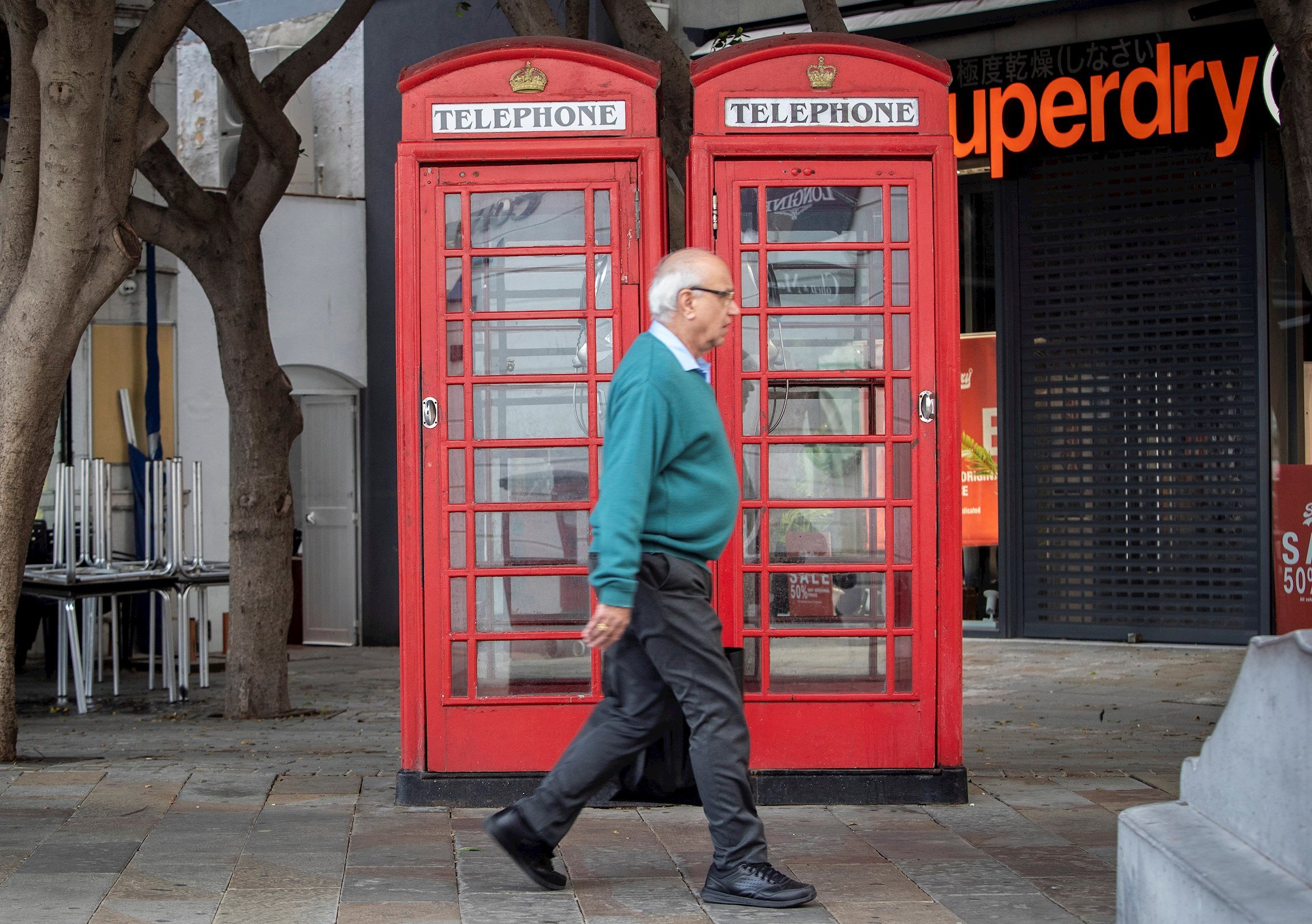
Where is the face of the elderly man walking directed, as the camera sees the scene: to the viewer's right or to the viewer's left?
to the viewer's right

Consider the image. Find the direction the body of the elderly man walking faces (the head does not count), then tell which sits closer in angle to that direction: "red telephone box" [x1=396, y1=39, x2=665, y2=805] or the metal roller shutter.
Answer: the metal roller shutter

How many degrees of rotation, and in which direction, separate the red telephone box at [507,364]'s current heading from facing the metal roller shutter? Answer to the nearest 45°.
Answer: approximately 135° to its left

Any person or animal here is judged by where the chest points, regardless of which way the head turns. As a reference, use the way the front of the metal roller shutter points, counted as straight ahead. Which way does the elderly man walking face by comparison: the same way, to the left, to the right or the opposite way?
to the left

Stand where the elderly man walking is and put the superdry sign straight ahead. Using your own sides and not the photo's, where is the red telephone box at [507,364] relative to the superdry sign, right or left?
left

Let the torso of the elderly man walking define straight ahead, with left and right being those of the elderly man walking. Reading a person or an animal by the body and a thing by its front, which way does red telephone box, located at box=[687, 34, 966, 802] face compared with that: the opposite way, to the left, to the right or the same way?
to the right

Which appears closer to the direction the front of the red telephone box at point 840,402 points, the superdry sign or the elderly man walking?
the elderly man walking

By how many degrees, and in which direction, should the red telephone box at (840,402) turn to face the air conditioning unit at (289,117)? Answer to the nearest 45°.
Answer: approximately 135° to its right

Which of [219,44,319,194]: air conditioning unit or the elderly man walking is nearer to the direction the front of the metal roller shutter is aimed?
the elderly man walking

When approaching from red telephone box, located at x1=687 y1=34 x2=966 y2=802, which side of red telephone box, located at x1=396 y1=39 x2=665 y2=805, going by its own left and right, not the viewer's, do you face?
left

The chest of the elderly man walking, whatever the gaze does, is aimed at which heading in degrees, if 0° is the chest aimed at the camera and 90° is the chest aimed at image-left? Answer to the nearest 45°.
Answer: approximately 270°

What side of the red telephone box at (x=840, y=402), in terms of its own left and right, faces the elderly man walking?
front
